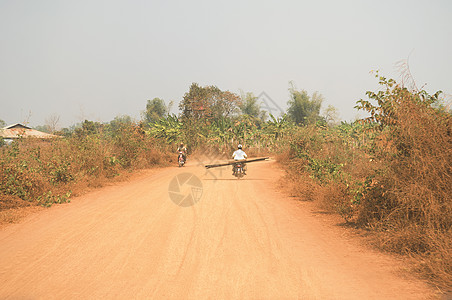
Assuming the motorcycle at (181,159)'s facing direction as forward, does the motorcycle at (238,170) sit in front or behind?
in front

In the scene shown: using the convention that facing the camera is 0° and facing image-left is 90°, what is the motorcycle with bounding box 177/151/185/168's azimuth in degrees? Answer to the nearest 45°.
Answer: approximately 0°
